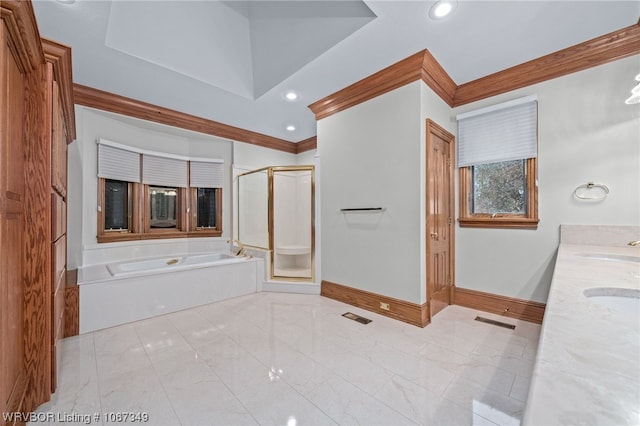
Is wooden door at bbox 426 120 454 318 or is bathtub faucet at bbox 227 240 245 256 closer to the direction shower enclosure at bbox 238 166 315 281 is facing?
the wooden door

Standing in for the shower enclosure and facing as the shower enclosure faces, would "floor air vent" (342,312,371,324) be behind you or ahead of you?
ahead

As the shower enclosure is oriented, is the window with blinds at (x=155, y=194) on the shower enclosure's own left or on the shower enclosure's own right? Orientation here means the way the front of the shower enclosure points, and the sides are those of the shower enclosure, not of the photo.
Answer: on the shower enclosure's own right

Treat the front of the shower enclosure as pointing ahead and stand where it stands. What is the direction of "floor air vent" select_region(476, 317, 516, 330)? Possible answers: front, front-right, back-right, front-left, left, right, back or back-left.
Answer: front-left

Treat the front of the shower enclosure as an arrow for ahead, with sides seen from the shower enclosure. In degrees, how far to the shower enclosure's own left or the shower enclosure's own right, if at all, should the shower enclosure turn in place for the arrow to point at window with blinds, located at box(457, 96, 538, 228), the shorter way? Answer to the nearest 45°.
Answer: approximately 45° to the shower enclosure's own left

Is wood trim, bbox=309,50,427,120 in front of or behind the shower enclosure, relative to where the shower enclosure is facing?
in front

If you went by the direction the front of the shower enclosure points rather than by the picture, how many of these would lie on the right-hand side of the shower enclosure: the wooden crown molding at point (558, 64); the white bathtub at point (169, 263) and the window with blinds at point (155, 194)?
2

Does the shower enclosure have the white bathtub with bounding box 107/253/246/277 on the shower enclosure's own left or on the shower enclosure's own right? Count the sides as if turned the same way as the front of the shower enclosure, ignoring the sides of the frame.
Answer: on the shower enclosure's own right

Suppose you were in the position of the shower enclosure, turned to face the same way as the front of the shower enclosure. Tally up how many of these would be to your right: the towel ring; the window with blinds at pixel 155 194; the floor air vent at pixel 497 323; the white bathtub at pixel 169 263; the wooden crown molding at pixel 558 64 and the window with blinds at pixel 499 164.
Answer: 2

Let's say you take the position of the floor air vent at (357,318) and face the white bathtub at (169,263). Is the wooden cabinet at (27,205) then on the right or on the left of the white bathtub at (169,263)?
left

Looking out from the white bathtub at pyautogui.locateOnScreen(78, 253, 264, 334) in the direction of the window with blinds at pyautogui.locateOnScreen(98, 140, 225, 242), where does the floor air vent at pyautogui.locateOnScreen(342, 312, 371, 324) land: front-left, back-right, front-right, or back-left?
back-right

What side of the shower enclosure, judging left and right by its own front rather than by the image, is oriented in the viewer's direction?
front

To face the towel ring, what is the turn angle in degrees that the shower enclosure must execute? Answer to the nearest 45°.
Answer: approximately 45° to its left

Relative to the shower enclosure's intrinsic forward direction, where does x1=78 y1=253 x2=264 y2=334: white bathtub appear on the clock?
The white bathtub is roughly at 2 o'clock from the shower enclosure.

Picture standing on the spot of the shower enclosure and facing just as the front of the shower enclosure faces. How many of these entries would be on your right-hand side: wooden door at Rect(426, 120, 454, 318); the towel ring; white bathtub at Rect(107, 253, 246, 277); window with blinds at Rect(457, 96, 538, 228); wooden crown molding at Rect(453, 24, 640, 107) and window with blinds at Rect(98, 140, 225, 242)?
2

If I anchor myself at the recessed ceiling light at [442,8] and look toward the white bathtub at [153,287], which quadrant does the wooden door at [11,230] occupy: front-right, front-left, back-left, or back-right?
front-left

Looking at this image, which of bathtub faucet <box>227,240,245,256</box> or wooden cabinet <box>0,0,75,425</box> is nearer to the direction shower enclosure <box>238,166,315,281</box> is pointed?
the wooden cabinet
